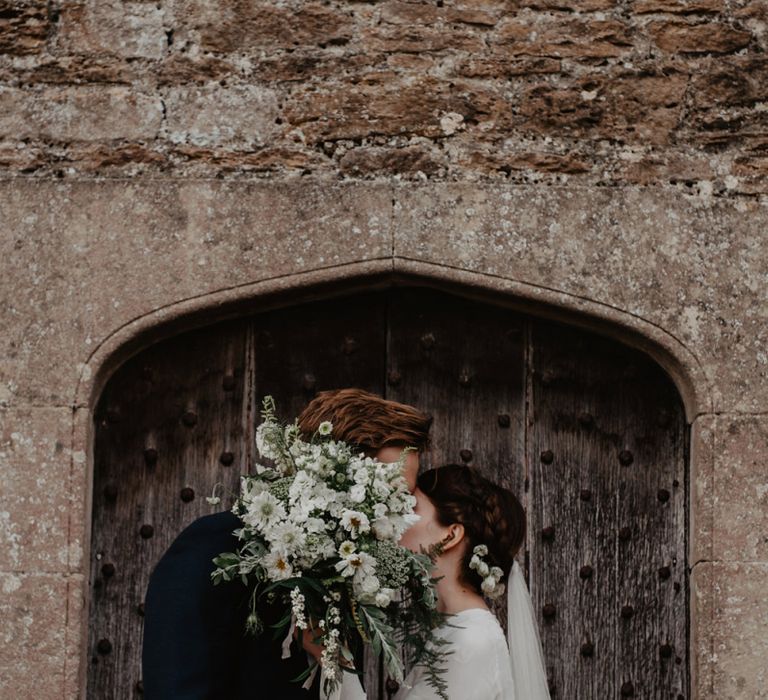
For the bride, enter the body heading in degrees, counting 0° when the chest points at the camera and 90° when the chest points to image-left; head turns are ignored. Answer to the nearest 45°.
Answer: approximately 90°

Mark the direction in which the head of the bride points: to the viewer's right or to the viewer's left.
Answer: to the viewer's left
